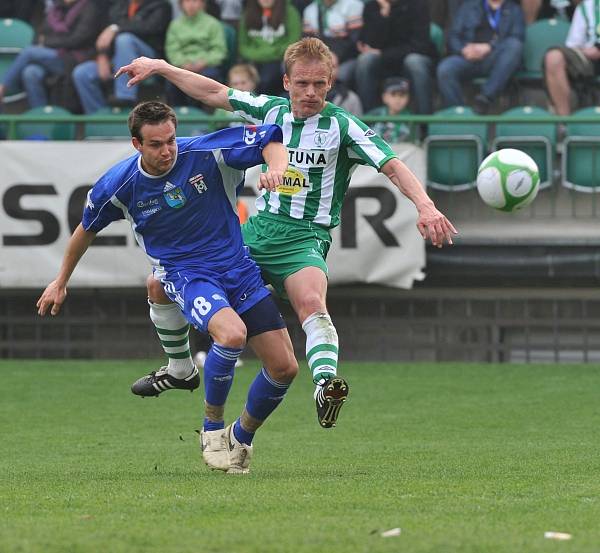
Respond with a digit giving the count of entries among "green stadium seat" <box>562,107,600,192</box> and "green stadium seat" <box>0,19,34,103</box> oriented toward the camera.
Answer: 2

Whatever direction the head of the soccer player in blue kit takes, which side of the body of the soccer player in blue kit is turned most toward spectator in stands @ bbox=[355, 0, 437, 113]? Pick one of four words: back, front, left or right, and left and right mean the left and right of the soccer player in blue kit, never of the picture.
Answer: back

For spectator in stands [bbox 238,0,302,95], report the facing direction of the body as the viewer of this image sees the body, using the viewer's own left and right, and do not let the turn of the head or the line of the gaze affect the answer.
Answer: facing the viewer

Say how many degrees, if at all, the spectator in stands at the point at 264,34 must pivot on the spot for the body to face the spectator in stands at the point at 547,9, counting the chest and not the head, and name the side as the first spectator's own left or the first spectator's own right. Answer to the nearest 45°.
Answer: approximately 90° to the first spectator's own left

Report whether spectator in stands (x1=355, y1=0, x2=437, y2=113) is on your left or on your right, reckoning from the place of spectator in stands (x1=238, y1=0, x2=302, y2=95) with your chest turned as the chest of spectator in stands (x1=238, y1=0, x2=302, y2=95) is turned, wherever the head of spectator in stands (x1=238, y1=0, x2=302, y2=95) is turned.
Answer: on your left

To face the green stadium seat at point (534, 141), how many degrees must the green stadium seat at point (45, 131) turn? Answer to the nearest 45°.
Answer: approximately 90° to its left

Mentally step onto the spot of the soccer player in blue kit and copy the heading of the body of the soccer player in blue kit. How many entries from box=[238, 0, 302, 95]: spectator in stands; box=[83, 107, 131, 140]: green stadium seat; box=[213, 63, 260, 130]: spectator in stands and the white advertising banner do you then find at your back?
4

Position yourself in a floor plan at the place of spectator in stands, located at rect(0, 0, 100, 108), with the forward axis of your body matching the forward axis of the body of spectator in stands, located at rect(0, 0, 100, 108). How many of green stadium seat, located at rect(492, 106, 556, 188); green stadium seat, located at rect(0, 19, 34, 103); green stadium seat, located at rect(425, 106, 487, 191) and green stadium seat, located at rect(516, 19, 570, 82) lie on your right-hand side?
1

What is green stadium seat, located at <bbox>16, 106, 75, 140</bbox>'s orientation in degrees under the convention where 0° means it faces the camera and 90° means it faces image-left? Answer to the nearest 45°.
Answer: approximately 0°

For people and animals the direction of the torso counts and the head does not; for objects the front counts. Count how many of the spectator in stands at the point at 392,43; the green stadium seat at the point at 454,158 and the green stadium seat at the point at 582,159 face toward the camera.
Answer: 3

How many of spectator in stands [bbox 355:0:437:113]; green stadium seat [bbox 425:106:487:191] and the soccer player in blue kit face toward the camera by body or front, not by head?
3

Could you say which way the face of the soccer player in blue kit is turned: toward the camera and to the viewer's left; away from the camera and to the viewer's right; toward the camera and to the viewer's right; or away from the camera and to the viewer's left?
toward the camera and to the viewer's right
